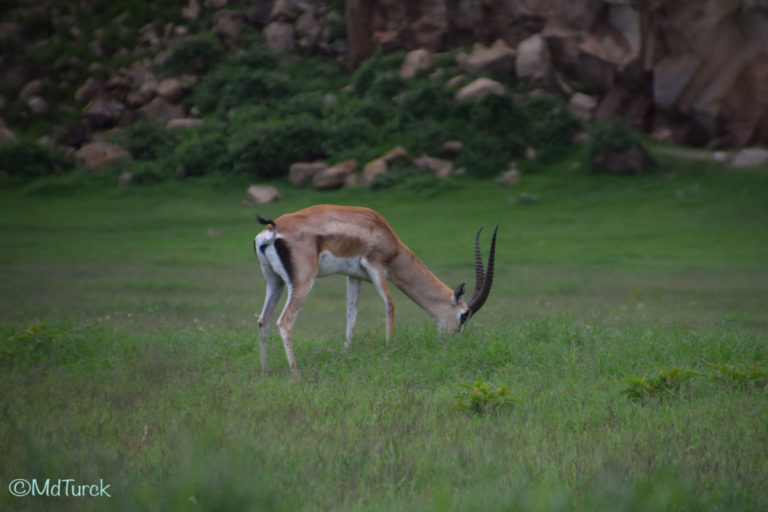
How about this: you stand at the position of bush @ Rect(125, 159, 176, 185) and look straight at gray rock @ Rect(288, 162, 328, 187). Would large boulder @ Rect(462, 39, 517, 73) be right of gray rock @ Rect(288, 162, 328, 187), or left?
left

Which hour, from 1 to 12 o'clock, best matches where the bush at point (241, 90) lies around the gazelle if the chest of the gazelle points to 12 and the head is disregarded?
The bush is roughly at 10 o'clock from the gazelle.

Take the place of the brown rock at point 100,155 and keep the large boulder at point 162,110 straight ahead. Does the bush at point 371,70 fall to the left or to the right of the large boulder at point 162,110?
right

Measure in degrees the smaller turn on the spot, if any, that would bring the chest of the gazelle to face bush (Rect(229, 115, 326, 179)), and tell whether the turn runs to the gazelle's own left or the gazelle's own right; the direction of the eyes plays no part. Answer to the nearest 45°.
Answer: approximately 45° to the gazelle's own left

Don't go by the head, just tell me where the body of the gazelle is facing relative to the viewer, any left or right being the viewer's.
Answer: facing away from the viewer and to the right of the viewer

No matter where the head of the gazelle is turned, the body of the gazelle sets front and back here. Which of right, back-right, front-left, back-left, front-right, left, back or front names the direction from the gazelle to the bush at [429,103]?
front-left

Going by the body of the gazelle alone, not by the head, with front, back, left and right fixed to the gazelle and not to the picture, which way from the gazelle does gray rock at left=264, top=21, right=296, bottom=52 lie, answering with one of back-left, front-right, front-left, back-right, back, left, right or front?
front-left

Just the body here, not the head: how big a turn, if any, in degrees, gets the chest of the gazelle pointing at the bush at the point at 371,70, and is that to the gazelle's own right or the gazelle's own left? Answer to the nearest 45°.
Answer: approximately 45° to the gazelle's own left

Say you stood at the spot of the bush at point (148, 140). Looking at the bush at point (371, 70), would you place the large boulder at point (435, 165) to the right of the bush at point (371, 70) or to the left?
right
